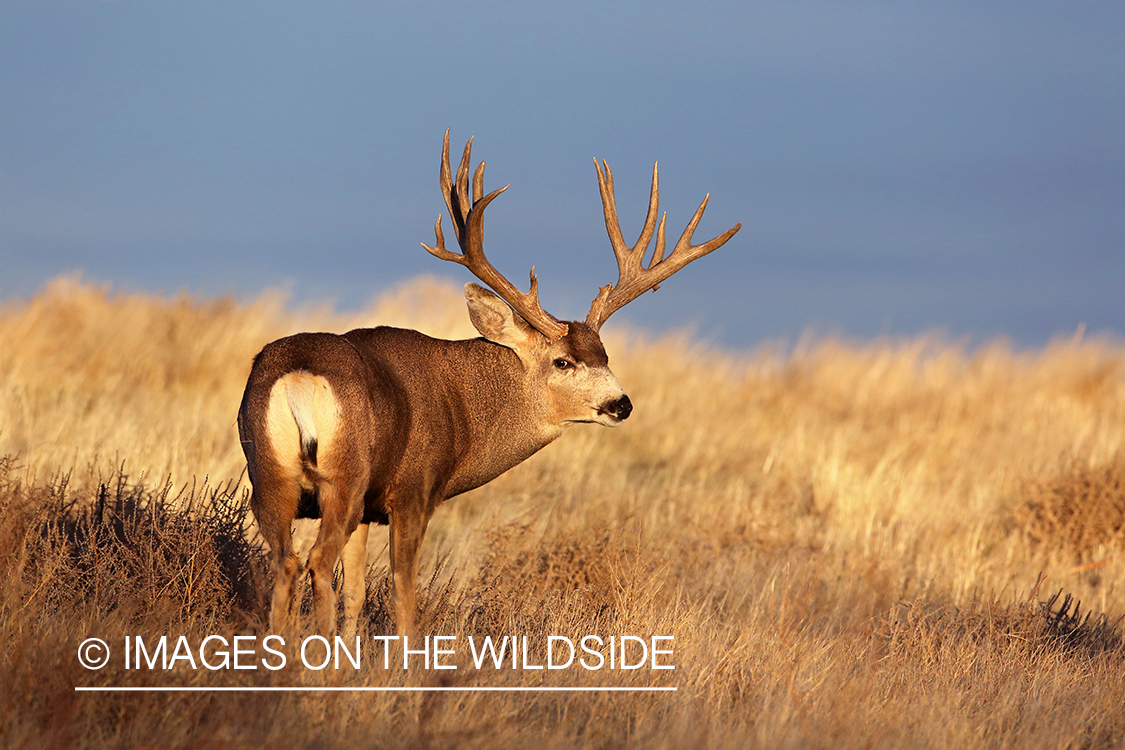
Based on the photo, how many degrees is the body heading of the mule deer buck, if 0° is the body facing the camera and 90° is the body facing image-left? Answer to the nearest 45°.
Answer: approximately 225°
